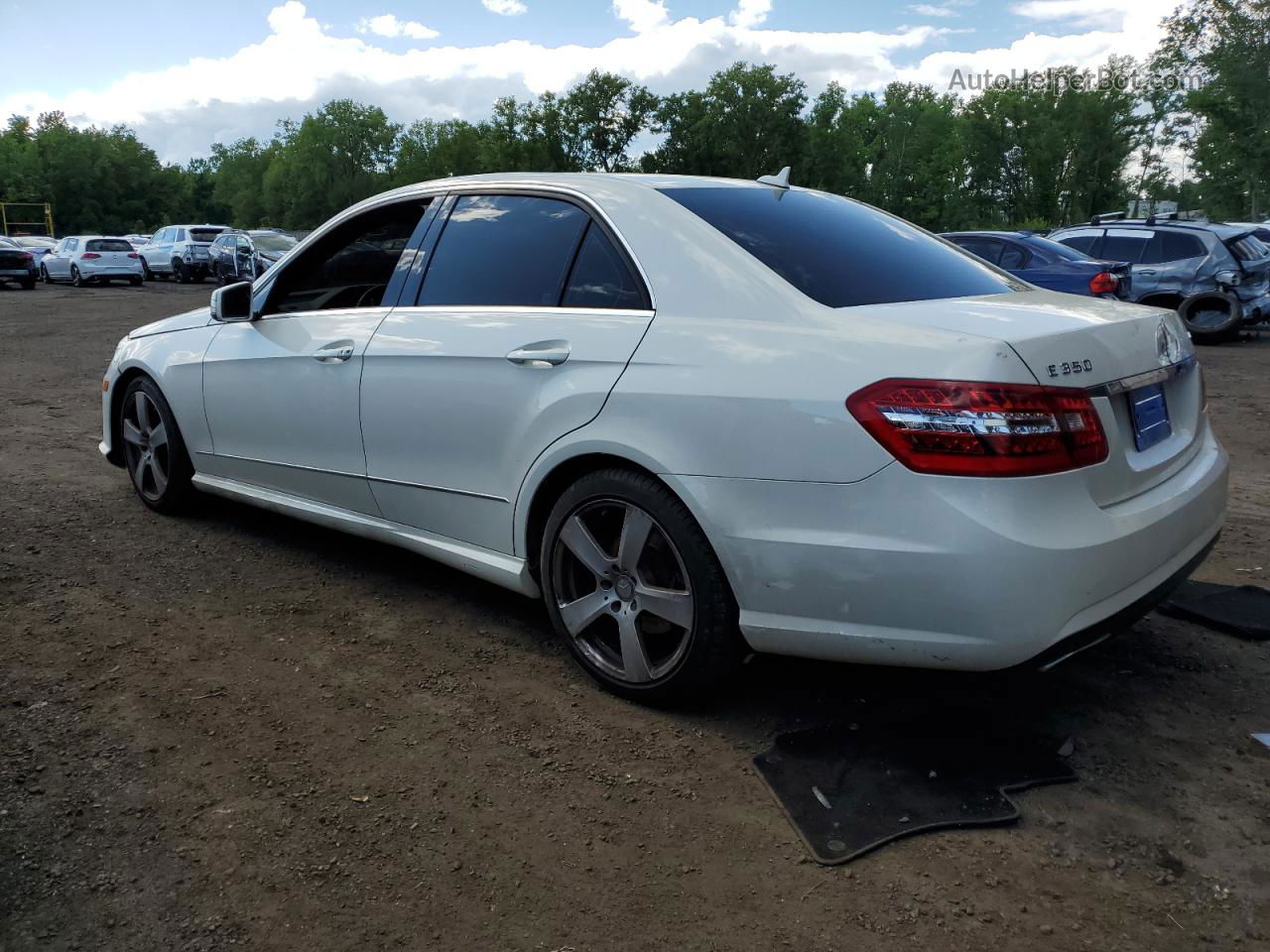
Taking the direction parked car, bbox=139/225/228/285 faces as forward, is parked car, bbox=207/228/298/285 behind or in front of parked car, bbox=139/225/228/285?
behind

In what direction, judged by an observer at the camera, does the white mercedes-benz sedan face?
facing away from the viewer and to the left of the viewer

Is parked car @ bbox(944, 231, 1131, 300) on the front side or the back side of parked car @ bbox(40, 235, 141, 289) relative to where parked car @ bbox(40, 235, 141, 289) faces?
on the back side

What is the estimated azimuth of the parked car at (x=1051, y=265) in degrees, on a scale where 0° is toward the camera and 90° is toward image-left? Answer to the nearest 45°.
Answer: approximately 135°

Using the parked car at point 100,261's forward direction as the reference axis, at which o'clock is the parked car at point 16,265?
the parked car at point 16,265 is roughly at 10 o'clock from the parked car at point 100,261.

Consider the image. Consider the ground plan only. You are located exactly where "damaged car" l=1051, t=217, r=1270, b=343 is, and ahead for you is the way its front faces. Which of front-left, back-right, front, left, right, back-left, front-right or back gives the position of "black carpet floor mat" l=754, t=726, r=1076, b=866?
back-left

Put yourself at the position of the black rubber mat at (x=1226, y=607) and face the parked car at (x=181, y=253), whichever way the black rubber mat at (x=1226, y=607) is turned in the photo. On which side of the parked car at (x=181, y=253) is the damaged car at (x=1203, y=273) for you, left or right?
right

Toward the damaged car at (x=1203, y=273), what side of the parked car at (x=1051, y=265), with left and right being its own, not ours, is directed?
right

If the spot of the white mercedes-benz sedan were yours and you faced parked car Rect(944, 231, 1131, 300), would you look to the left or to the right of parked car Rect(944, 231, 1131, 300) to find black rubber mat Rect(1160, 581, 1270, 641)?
right

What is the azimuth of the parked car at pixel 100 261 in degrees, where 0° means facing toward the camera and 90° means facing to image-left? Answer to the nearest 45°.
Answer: approximately 135°
